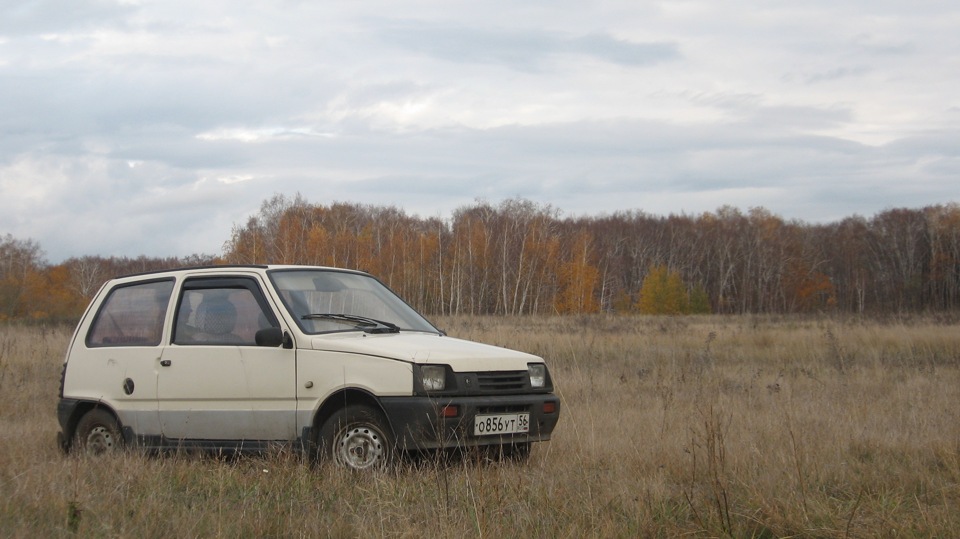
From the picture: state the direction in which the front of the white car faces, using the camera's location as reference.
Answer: facing the viewer and to the right of the viewer
